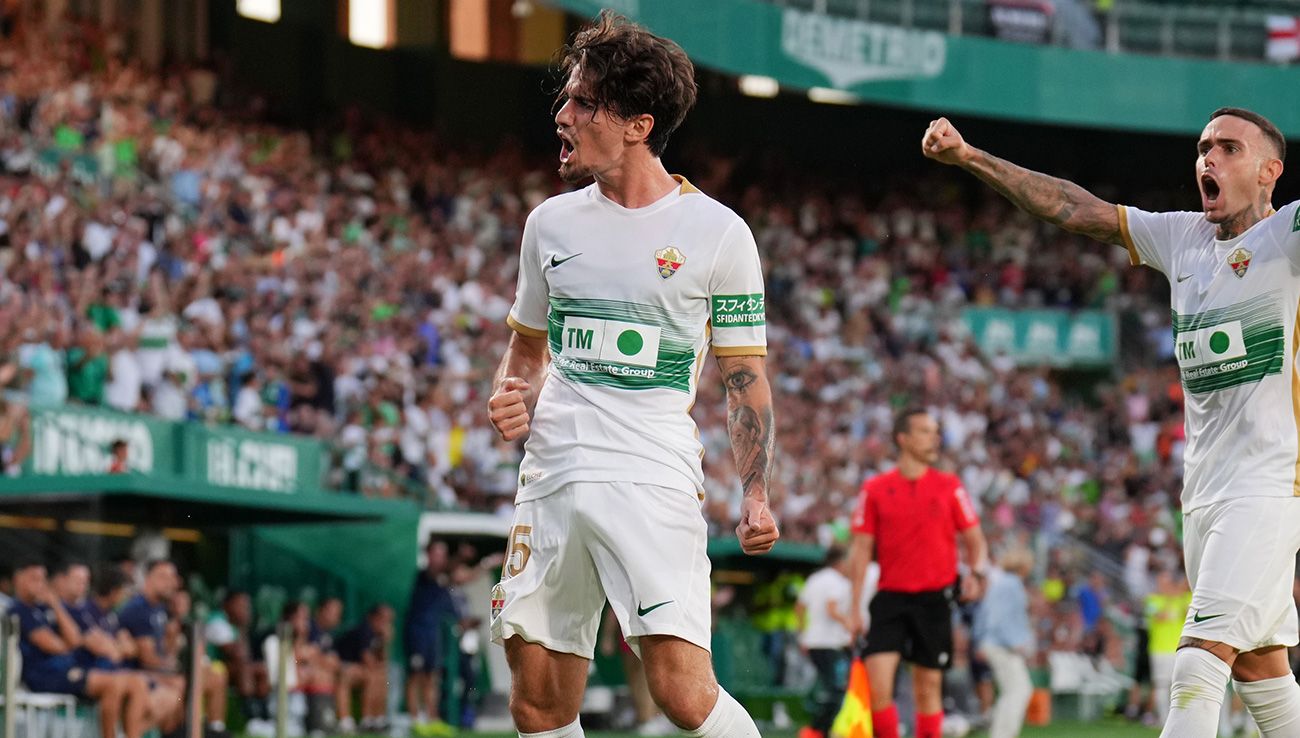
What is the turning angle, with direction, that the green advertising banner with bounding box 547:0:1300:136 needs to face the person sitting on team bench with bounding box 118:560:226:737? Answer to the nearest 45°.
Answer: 0° — it already faces them

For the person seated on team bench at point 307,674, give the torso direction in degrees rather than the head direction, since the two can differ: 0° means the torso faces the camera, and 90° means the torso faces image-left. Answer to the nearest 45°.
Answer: approximately 315°

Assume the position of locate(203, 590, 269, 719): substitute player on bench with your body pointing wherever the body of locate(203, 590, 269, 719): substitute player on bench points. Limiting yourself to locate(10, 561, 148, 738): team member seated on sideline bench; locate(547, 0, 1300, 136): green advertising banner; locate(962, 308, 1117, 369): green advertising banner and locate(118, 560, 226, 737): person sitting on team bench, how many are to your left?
2

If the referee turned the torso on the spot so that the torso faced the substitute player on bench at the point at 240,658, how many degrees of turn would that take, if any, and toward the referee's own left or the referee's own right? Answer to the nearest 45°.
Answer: approximately 135° to the referee's own right

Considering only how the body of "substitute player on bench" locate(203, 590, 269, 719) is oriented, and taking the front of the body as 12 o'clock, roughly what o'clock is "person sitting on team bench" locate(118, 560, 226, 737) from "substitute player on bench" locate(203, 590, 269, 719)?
"person sitting on team bench" locate(118, 560, 226, 737) is roughly at 2 o'clock from "substitute player on bench" locate(203, 590, 269, 719).

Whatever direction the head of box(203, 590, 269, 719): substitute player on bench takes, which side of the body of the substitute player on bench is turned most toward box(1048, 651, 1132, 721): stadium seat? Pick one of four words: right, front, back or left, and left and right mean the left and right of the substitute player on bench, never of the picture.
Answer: left

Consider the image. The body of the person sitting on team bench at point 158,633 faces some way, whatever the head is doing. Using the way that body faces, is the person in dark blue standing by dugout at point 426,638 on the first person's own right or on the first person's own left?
on the first person's own left
